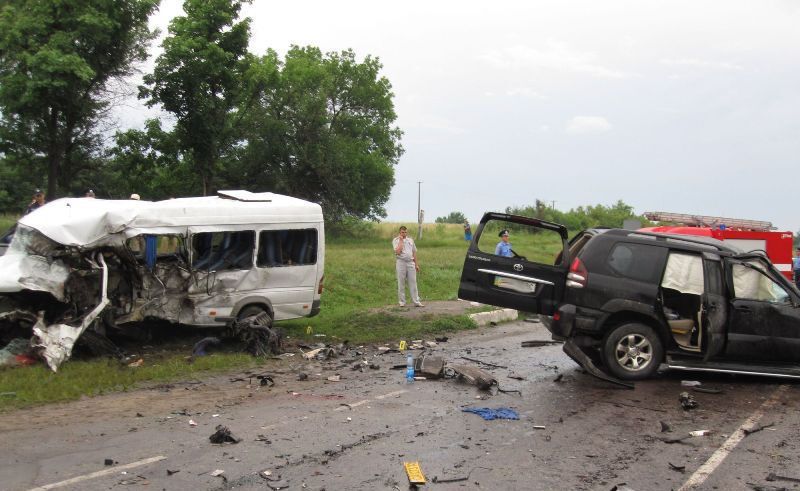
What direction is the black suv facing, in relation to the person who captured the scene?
facing to the right of the viewer

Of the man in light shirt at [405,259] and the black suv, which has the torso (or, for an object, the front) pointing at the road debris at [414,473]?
the man in light shirt

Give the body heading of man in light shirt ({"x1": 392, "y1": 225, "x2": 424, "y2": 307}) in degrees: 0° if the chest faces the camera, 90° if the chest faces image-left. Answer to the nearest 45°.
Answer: approximately 0°

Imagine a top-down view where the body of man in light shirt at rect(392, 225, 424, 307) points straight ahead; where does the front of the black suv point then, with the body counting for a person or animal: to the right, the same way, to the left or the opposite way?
to the left

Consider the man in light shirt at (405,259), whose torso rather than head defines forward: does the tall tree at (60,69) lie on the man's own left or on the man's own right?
on the man's own right

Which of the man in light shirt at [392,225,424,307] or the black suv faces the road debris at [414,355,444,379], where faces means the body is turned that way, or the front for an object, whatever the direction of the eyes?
the man in light shirt

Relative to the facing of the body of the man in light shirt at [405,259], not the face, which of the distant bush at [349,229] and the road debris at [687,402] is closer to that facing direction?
the road debris

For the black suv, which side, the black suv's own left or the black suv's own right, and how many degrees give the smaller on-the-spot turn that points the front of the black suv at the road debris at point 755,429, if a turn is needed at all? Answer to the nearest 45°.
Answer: approximately 45° to the black suv's own right

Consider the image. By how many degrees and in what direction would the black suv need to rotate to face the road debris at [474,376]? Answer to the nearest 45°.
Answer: approximately 180°

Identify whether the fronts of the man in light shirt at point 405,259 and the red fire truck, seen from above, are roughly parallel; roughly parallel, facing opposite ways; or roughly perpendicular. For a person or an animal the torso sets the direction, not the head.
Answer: roughly perpendicular
